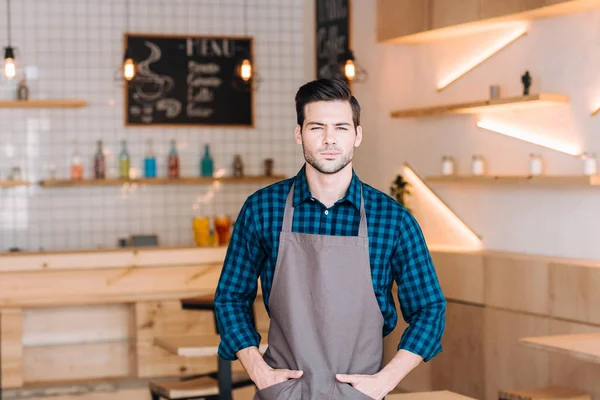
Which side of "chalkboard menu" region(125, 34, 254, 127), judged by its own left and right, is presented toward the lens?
front

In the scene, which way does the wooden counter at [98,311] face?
toward the camera

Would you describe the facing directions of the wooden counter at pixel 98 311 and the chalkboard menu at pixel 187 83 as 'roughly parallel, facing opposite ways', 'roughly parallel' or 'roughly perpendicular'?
roughly parallel

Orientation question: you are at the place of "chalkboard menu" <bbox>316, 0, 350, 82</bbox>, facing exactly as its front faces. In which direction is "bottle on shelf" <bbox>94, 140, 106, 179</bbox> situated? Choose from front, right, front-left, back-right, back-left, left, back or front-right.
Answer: right

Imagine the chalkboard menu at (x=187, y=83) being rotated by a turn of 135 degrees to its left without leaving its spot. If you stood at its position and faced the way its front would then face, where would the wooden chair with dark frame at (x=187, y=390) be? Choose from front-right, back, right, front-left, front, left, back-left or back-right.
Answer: back-right

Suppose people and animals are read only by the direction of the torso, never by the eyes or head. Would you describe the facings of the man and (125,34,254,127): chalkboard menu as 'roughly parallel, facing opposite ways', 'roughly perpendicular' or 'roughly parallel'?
roughly parallel

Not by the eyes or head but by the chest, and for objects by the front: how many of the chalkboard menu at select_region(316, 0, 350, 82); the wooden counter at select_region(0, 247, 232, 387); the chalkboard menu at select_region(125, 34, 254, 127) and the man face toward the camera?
4

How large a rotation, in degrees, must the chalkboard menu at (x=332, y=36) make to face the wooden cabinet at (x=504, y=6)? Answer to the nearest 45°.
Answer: approximately 45° to its left

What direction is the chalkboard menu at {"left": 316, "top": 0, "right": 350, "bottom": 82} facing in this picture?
toward the camera

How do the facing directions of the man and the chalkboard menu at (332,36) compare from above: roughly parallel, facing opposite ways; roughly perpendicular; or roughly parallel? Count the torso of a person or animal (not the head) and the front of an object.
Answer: roughly parallel

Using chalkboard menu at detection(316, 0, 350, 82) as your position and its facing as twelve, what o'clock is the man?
The man is roughly at 12 o'clock from the chalkboard menu.

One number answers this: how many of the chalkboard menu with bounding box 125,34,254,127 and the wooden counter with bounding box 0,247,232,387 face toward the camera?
2

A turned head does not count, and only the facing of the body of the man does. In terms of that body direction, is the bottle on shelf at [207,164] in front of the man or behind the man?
behind

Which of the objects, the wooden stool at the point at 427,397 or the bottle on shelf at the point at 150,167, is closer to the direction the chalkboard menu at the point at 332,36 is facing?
the wooden stool
